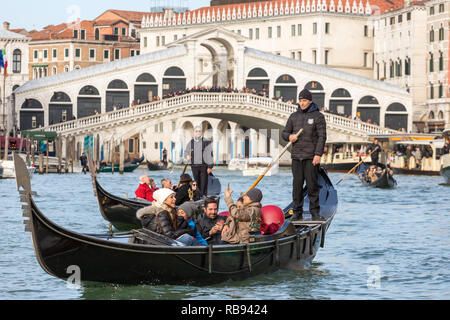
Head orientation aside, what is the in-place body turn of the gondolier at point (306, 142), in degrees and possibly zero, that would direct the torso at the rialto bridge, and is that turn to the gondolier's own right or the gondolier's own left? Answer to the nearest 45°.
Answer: approximately 135° to the gondolier's own right

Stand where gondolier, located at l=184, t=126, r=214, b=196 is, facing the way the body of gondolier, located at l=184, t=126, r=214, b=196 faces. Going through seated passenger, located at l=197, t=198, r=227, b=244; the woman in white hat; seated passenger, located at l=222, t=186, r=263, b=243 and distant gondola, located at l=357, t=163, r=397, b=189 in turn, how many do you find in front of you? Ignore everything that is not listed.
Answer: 3

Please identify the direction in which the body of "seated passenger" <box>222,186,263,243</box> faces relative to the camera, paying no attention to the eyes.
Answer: to the viewer's left

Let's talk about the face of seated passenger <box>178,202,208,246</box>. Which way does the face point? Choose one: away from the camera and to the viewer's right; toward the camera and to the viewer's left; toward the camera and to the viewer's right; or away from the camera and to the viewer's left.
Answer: toward the camera and to the viewer's left

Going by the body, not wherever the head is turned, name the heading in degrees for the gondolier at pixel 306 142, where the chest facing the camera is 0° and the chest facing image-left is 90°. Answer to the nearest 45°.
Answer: approximately 45°

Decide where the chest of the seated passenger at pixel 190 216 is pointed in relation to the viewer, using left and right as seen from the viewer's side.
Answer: facing the viewer and to the left of the viewer

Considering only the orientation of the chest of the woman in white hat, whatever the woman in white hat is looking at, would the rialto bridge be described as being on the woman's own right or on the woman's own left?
on the woman's own left

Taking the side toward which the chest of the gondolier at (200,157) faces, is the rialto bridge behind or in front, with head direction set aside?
behind

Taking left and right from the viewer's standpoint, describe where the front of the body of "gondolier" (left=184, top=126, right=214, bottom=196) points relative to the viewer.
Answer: facing the viewer

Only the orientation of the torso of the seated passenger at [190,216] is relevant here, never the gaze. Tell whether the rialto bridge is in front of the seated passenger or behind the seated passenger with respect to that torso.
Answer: behind
